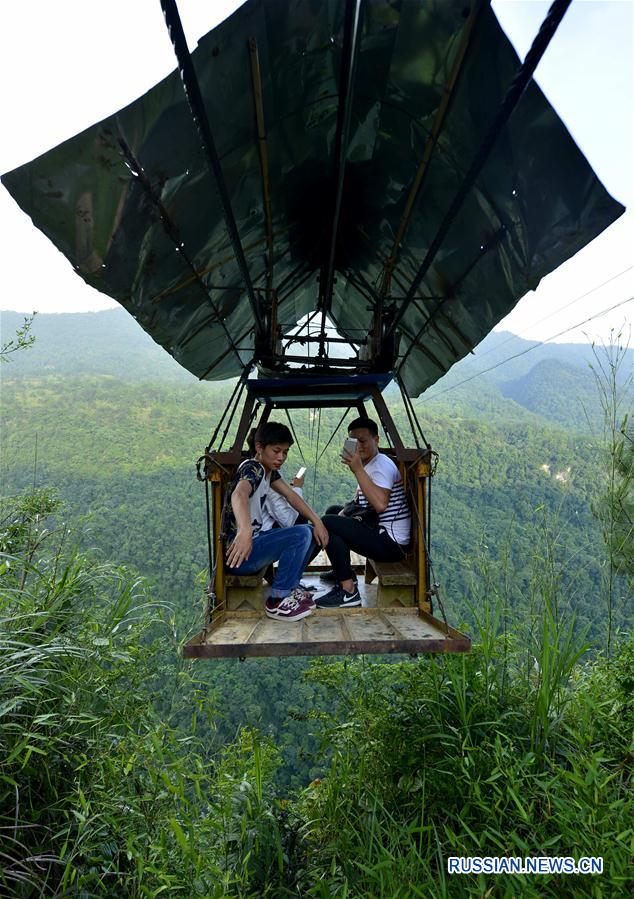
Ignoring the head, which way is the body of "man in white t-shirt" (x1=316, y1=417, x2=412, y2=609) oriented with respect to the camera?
to the viewer's left

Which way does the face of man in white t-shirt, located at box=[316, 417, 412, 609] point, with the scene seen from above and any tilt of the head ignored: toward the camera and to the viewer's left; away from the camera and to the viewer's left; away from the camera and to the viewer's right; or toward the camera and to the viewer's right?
toward the camera and to the viewer's left

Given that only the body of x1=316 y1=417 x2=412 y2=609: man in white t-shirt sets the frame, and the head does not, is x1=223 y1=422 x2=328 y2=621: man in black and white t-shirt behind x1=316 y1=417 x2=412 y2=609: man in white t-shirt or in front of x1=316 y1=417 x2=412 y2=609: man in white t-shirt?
in front
